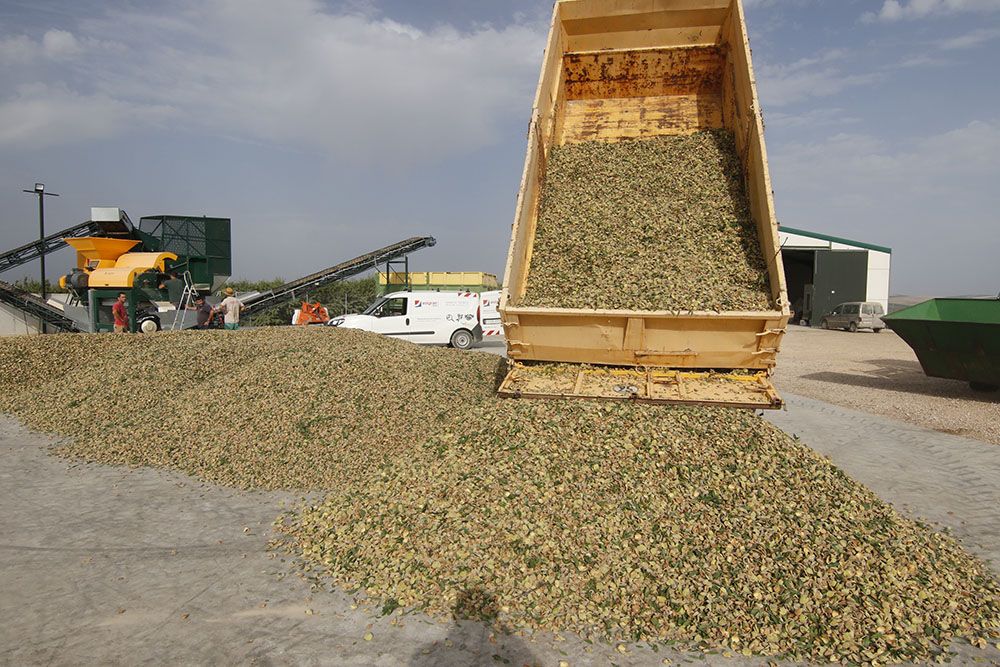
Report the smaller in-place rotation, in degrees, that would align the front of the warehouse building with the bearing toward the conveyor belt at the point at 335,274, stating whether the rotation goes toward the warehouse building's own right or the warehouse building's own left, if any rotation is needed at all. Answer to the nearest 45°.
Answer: approximately 45° to the warehouse building's own right

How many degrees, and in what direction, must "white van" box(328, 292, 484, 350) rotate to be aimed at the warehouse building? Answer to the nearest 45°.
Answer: approximately 135° to its right

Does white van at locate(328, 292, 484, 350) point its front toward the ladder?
yes

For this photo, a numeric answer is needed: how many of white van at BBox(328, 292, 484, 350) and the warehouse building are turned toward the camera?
1

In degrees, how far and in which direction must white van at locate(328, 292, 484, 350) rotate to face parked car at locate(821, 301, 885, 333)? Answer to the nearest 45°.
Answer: approximately 180°

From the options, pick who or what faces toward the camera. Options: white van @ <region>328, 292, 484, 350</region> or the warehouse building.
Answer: the warehouse building

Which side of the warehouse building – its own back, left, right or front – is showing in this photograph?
front

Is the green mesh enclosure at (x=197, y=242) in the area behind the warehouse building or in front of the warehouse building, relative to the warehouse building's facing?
in front

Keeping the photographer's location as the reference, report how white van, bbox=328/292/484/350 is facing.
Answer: facing to the left of the viewer

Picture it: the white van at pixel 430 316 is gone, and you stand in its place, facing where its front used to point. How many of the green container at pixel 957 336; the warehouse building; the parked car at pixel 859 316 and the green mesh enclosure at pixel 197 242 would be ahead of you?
1

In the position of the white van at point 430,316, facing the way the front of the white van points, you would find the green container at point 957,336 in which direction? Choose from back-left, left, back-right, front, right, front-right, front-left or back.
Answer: back-left

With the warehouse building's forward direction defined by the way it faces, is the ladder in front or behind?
in front

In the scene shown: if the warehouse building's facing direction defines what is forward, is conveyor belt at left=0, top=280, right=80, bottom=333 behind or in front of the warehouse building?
in front

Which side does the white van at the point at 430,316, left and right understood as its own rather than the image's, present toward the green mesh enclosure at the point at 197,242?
front

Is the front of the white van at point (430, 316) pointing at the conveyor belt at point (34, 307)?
yes
